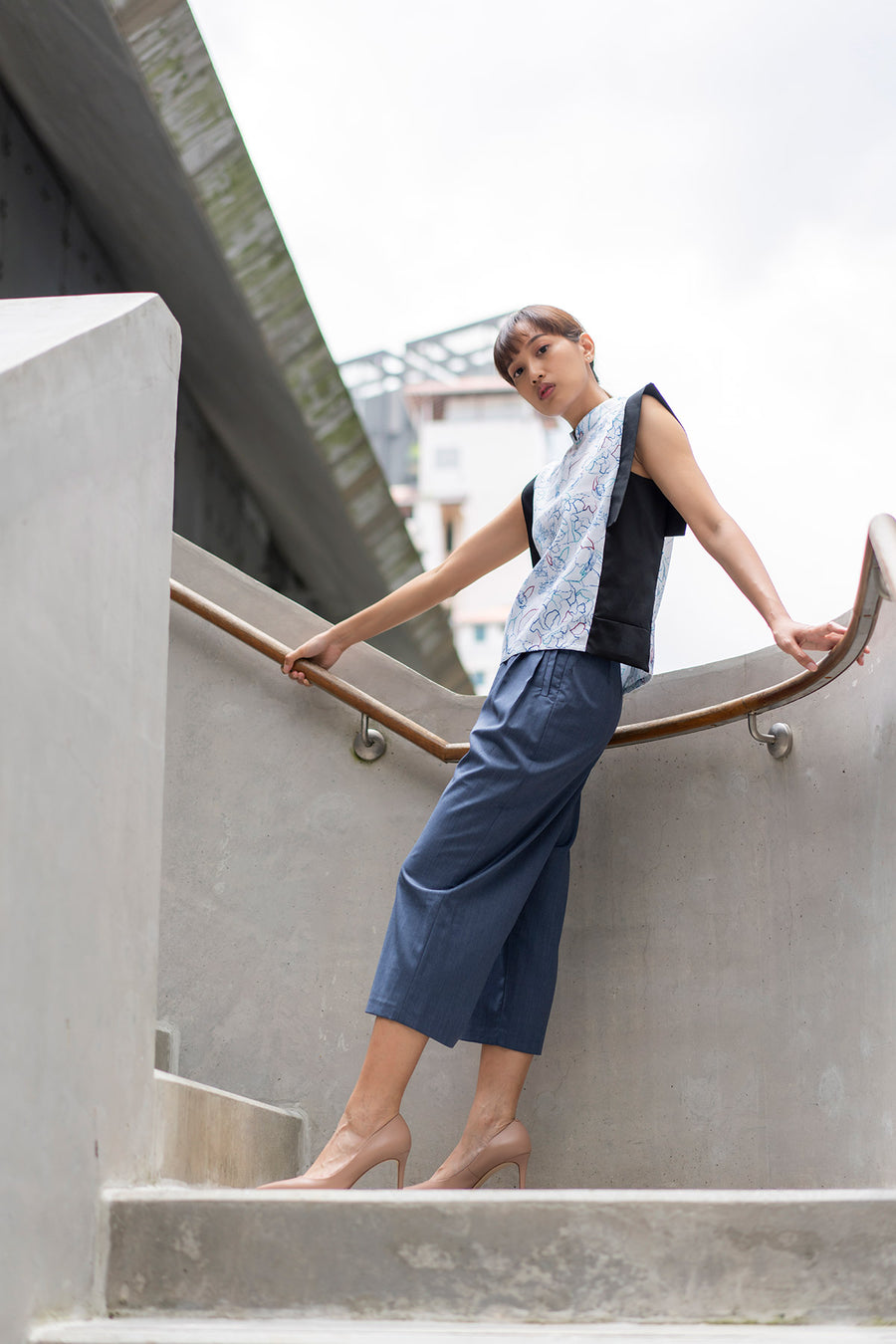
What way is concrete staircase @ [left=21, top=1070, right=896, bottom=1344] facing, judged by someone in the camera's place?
facing the viewer

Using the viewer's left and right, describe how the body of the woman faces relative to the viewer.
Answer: facing the viewer and to the left of the viewer
